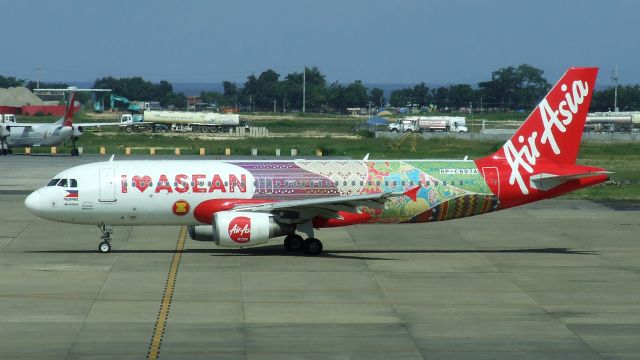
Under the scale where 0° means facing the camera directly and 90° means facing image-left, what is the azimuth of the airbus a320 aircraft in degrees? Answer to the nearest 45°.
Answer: approximately 90°
